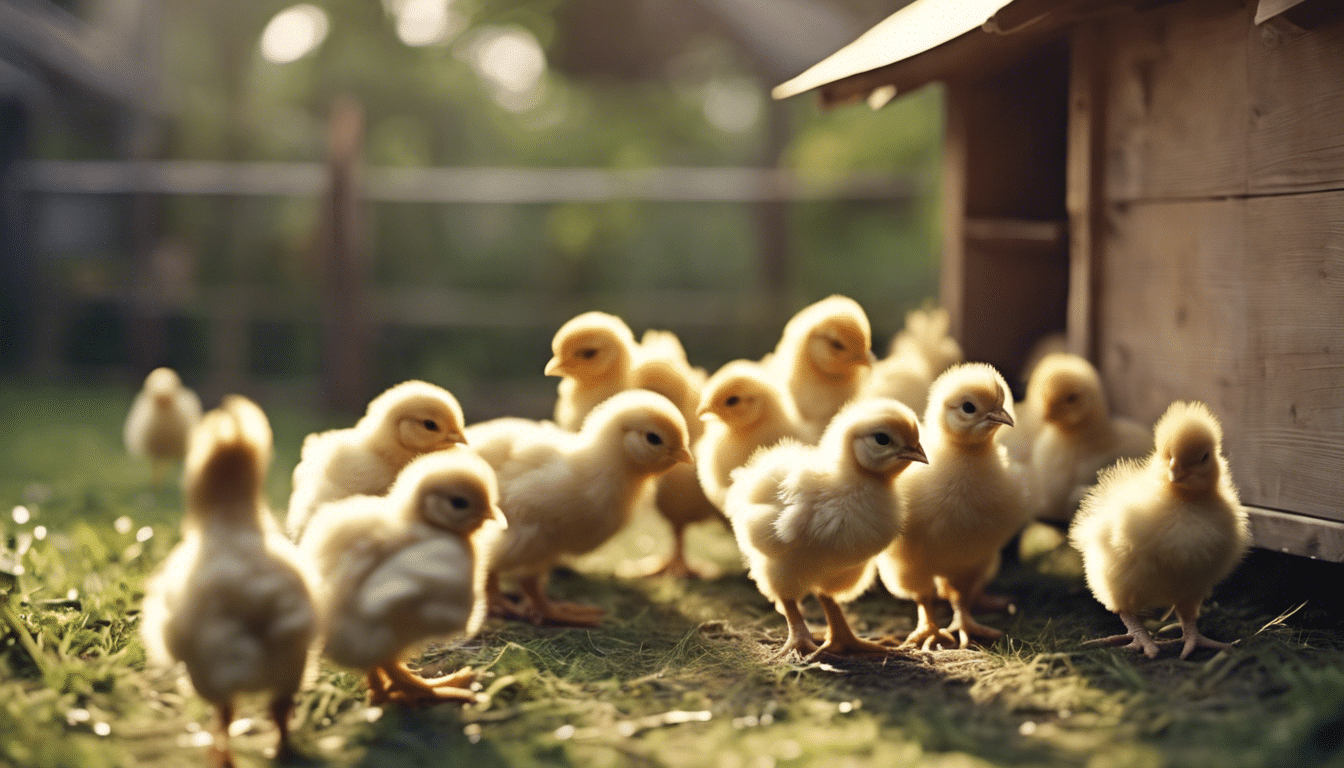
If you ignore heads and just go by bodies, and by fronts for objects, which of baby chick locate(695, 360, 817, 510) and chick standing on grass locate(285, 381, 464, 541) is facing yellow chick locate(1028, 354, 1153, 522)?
the chick standing on grass

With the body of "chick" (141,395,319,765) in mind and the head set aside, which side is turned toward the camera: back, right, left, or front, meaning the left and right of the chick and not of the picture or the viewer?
back

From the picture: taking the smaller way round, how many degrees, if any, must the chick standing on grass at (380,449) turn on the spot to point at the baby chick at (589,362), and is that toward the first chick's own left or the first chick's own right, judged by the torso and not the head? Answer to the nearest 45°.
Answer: approximately 45° to the first chick's own left

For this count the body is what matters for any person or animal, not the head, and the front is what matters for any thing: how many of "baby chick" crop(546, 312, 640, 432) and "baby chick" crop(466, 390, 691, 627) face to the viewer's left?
1

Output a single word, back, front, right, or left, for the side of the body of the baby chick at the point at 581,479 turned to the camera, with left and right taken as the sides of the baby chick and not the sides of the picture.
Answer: right

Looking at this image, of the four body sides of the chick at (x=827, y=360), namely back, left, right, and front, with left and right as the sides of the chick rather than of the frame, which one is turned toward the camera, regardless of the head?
right

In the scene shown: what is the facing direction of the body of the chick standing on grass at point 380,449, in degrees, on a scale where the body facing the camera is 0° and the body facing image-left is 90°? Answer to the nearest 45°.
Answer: approximately 270°

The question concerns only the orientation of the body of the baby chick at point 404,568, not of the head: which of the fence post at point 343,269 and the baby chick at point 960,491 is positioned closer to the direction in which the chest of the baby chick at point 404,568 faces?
the baby chick

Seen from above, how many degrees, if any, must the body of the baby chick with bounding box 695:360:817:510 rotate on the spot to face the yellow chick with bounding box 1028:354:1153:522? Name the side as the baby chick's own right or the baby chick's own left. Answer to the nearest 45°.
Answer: approximately 180°

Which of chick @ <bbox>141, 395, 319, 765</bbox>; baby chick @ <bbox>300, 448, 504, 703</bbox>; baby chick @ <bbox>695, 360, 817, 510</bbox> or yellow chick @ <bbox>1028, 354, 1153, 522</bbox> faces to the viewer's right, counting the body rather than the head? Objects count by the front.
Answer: baby chick @ <bbox>300, 448, 504, 703</bbox>

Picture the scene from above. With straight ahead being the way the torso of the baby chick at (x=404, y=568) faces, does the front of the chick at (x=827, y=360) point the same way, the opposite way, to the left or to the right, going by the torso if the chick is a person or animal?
the same way

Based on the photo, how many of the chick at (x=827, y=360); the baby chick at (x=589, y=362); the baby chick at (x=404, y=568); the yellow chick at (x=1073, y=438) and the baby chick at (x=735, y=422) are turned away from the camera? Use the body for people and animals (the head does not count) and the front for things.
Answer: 0

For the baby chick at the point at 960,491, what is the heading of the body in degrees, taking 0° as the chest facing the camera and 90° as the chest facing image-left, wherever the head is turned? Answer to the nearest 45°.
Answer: approximately 315°

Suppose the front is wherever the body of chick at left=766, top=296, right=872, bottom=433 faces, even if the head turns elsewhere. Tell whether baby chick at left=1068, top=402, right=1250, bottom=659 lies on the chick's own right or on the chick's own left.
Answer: on the chick's own right

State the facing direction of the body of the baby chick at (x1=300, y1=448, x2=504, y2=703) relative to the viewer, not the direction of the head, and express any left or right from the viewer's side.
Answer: facing to the right of the viewer

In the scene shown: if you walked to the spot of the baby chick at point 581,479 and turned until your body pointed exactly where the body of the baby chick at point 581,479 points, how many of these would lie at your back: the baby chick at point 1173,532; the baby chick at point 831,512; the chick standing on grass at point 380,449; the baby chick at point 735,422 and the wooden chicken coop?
1

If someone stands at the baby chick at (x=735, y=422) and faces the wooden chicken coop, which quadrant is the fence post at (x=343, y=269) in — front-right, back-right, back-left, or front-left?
back-left

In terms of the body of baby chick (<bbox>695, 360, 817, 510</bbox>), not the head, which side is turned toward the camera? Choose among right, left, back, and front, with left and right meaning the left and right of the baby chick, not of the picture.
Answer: left

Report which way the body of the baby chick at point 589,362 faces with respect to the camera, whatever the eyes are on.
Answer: to the viewer's left
